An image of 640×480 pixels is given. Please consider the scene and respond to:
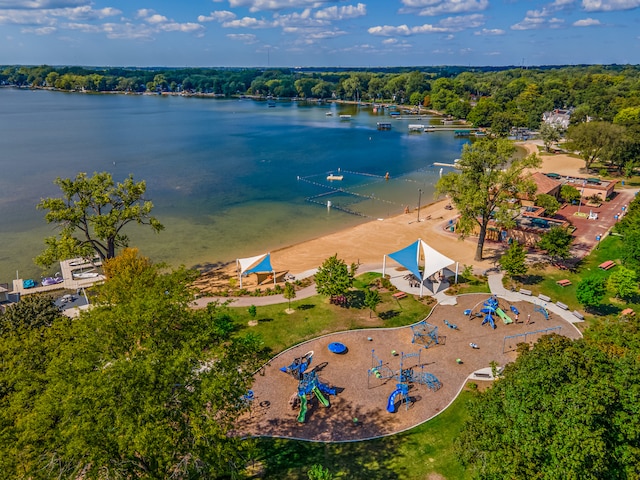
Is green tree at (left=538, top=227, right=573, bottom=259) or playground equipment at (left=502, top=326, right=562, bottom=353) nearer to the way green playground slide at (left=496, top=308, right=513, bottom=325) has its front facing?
the playground equipment

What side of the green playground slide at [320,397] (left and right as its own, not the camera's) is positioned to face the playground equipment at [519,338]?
left

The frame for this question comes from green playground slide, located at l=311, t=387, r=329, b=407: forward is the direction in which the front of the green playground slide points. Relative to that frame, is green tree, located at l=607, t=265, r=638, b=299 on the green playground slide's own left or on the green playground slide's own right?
on the green playground slide's own left

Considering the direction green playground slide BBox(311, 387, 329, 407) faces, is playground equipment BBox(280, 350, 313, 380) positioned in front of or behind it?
behind

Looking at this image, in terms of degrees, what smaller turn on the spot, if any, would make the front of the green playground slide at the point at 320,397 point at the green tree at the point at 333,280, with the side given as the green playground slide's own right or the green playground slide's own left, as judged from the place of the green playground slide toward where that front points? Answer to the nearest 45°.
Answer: approximately 135° to the green playground slide's own left

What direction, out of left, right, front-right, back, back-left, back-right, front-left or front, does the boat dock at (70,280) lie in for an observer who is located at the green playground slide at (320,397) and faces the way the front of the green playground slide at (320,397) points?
back

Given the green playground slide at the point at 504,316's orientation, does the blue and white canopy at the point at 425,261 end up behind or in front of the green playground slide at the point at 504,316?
behind

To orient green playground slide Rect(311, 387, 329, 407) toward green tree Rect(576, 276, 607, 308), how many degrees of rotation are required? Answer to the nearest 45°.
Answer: approximately 90° to its left

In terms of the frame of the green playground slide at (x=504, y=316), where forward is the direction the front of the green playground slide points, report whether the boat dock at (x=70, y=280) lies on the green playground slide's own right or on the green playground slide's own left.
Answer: on the green playground slide's own right

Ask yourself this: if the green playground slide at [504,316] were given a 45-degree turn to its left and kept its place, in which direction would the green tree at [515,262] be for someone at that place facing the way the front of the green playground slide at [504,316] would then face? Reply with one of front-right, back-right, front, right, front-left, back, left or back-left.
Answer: left

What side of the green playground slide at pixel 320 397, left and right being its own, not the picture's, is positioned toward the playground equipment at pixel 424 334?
left

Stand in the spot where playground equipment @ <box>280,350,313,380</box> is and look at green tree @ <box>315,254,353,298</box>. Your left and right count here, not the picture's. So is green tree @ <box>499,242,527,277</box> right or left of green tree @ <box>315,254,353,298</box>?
right

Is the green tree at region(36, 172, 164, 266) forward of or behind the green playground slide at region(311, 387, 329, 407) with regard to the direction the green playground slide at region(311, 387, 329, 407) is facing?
behind

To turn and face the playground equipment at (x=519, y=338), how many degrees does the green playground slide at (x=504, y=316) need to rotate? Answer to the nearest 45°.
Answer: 0° — it already faces it
